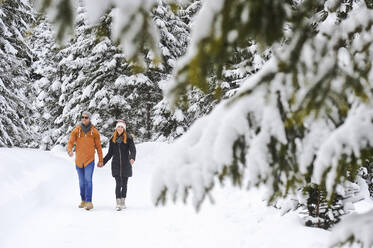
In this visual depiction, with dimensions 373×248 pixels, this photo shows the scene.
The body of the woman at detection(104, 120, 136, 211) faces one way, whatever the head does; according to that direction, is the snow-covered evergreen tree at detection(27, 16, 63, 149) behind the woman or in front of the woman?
behind

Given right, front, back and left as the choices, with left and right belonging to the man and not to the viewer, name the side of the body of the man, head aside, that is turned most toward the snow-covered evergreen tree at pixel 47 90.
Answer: back

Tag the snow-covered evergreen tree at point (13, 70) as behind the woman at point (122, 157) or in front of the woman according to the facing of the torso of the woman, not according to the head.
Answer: behind

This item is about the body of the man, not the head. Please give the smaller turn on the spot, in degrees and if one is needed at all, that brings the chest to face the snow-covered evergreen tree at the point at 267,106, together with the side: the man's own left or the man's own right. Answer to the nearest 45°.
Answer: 0° — they already face it

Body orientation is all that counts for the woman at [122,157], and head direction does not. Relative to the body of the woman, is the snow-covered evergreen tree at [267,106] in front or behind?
in front

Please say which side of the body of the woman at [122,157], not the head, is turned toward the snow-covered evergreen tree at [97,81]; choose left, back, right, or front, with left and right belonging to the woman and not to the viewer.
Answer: back

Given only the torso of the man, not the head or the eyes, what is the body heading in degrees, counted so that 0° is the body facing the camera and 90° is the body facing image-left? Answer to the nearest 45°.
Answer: approximately 0°

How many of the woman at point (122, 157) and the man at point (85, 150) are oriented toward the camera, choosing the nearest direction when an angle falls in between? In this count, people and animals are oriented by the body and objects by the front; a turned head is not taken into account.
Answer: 2

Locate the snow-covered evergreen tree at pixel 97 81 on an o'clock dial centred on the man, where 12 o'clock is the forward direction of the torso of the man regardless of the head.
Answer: The snow-covered evergreen tree is roughly at 6 o'clock from the man.
